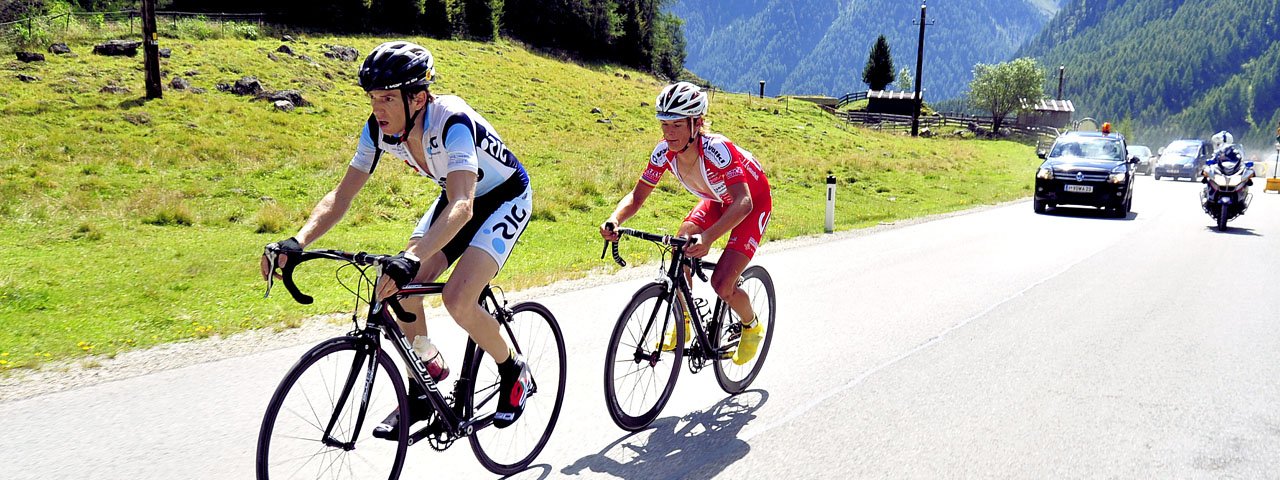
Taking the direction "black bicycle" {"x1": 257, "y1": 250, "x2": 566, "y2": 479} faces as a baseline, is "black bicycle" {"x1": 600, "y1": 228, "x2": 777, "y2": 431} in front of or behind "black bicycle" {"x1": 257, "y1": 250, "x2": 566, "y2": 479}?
behind

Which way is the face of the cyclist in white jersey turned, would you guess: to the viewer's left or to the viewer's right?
to the viewer's left

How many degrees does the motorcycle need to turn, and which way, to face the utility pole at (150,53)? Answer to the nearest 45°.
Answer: approximately 90° to its right

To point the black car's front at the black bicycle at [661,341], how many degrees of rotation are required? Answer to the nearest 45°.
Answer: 0° — it already faces it

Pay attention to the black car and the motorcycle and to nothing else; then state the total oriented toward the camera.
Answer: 2

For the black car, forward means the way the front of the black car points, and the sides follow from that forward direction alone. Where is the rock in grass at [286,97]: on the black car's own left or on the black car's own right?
on the black car's own right

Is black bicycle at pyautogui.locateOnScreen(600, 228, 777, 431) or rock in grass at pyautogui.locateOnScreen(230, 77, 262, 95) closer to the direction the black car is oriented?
the black bicycle
